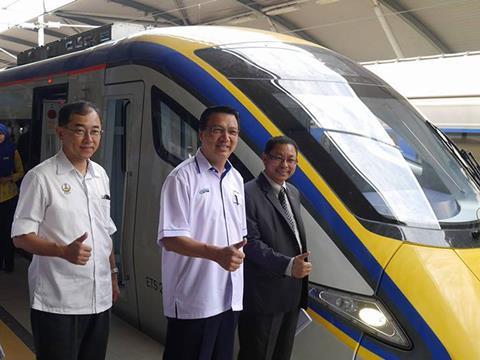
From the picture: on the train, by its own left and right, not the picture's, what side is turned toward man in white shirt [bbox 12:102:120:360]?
right

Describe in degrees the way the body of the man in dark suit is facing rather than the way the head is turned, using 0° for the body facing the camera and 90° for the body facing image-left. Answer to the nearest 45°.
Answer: approximately 315°

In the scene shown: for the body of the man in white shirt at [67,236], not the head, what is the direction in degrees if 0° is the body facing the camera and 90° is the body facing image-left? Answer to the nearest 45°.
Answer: approximately 315°

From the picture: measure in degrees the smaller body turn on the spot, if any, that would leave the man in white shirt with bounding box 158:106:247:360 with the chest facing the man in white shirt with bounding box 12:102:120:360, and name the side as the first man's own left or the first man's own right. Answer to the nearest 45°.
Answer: approximately 135° to the first man's own right

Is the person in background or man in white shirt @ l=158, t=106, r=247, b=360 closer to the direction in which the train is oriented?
the man in white shirt

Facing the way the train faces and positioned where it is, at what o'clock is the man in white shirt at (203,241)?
The man in white shirt is roughly at 3 o'clock from the train.

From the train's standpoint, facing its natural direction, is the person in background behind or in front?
behind
